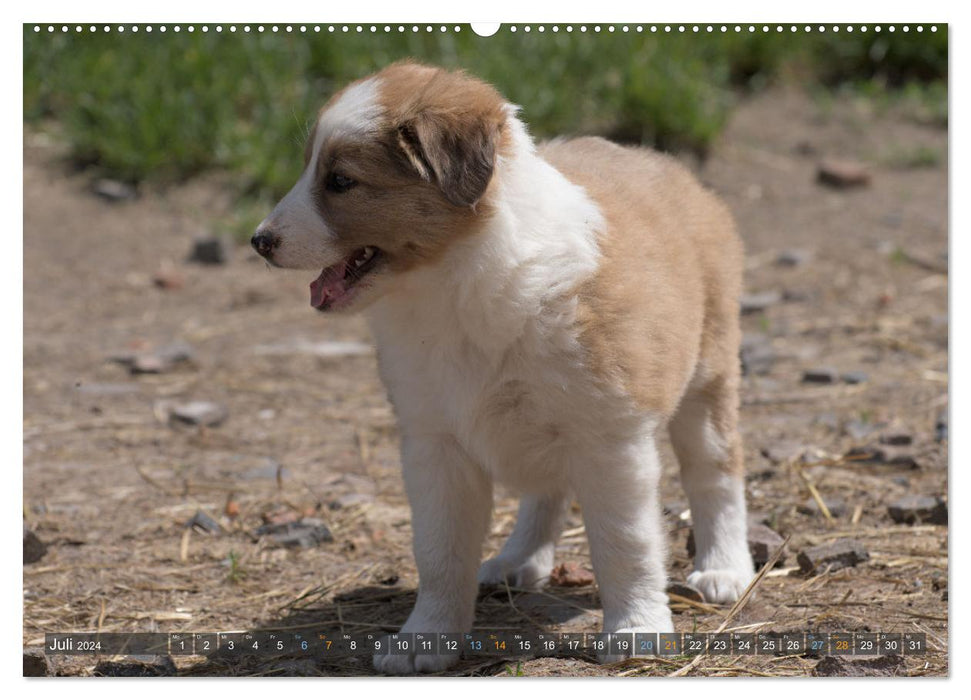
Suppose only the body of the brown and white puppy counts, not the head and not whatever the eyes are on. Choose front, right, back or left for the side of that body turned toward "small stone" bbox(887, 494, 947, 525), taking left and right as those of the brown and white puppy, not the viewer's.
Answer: back

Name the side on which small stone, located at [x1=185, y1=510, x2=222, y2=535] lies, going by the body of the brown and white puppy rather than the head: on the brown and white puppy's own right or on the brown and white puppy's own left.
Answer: on the brown and white puppy's own right

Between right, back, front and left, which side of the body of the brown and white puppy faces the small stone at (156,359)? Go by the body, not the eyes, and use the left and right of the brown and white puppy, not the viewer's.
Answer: right

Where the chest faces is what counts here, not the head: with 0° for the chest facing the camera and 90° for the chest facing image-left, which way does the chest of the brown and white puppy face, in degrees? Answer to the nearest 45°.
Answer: approximately 45°

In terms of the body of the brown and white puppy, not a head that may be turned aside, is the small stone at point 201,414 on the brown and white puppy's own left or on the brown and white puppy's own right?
on the brown and white puppy's own right

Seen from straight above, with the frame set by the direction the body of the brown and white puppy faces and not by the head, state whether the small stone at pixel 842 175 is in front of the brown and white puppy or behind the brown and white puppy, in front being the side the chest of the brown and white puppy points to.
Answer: behind

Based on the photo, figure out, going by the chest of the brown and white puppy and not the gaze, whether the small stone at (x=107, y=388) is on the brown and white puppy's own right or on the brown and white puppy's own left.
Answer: on the brown and white puppy's own right

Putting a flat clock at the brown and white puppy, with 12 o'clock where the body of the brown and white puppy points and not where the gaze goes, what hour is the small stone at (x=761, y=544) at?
The small stone is roughly at 6 o'clock from the brown and white puppy.

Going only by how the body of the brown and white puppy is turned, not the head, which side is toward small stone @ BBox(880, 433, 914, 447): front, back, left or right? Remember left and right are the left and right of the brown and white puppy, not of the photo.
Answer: back

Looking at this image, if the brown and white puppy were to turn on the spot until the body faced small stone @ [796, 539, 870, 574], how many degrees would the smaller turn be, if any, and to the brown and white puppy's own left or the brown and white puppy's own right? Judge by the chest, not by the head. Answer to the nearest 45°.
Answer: approximately 180°

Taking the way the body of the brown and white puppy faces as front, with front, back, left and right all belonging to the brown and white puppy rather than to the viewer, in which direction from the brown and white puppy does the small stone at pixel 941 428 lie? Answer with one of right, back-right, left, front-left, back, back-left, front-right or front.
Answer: back
